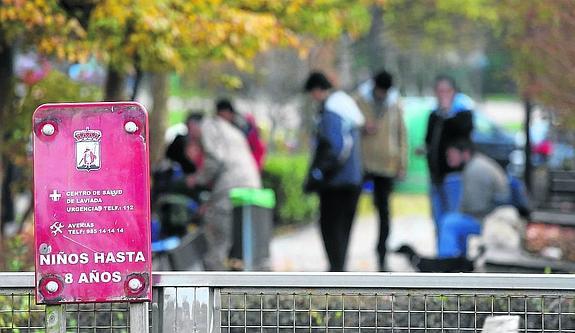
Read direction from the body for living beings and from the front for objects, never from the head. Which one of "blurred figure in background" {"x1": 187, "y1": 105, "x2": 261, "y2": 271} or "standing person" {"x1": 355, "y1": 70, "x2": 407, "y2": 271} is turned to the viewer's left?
the blurred figure in background

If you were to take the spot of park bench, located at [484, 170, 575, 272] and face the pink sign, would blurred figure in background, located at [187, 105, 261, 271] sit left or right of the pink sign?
right

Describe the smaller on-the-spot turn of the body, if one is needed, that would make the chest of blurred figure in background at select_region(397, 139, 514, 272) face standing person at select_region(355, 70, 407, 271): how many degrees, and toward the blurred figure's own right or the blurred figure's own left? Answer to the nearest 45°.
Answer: approximately 45° to the blurred figure's own right

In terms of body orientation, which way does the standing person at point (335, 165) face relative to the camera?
to the viewer's left

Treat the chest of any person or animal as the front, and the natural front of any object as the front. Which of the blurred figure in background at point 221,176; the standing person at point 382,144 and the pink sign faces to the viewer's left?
the blurred figure in background

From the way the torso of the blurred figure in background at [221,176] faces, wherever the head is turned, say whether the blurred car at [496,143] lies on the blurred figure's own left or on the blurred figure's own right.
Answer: on the blurred figure's own right

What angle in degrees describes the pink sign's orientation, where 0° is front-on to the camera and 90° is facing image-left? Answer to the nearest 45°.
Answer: approximately 0°

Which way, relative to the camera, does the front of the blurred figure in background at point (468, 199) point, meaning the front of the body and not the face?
to the viewer's left
